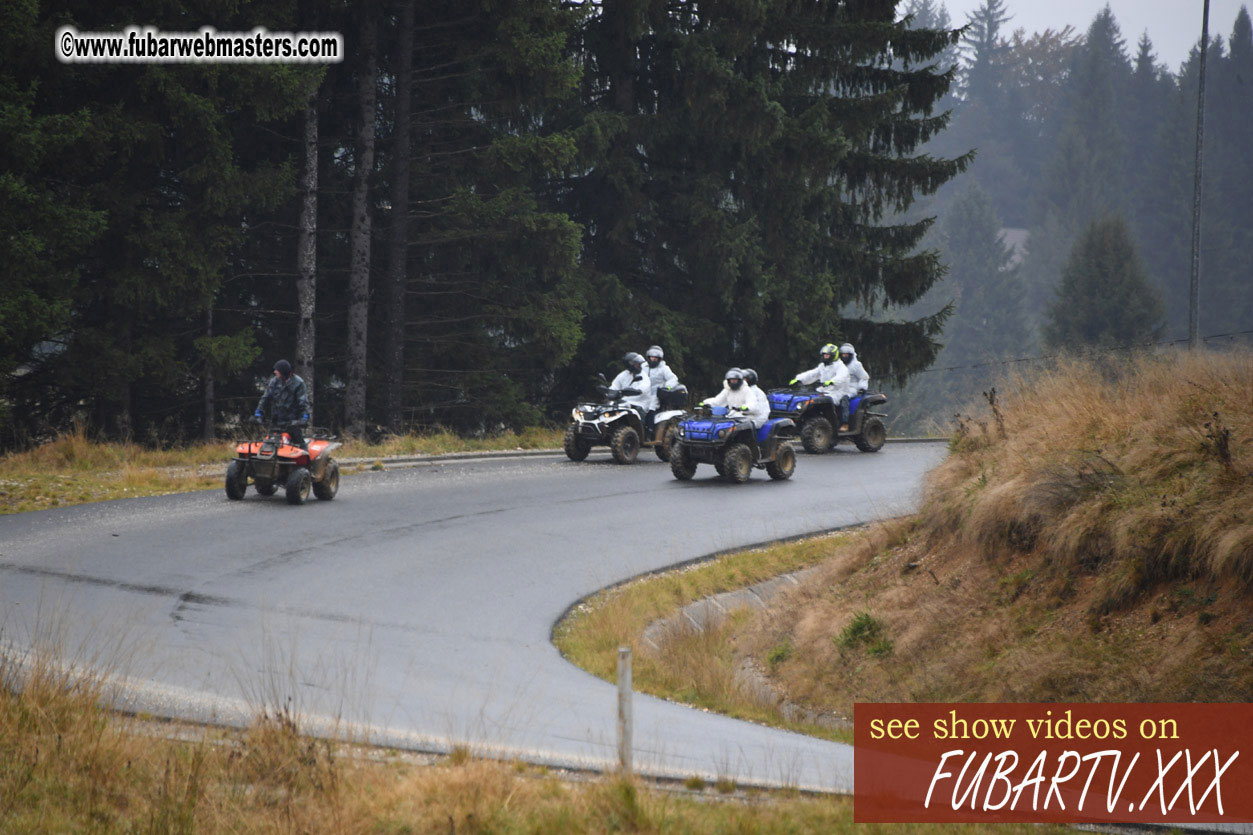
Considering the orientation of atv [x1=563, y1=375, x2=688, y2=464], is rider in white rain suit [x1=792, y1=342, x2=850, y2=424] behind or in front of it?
behind

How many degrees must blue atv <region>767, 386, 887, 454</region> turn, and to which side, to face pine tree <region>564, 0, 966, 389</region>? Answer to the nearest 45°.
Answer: approximately 135° to its right

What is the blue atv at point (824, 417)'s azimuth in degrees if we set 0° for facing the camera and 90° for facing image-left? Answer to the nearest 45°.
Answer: approximately 45°

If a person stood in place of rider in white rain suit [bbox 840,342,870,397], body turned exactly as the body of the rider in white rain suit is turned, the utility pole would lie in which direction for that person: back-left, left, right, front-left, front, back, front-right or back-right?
back

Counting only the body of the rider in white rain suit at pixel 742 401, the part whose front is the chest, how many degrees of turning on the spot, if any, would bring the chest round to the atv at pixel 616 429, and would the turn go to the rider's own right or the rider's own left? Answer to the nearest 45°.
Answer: approximately 90° to the rider's own right

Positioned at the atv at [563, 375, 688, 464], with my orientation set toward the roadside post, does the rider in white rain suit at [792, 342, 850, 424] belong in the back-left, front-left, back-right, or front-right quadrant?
back-left

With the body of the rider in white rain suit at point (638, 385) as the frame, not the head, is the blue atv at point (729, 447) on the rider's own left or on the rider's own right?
on the rider's own left

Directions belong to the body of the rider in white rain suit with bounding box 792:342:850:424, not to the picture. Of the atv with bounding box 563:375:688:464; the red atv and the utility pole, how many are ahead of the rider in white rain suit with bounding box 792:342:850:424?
2

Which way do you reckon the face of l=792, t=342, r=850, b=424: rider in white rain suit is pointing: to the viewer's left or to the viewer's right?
to the viewer's left

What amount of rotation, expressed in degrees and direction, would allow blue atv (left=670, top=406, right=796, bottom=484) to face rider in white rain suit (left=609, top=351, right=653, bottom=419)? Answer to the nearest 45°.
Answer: approximately 90° to its right
